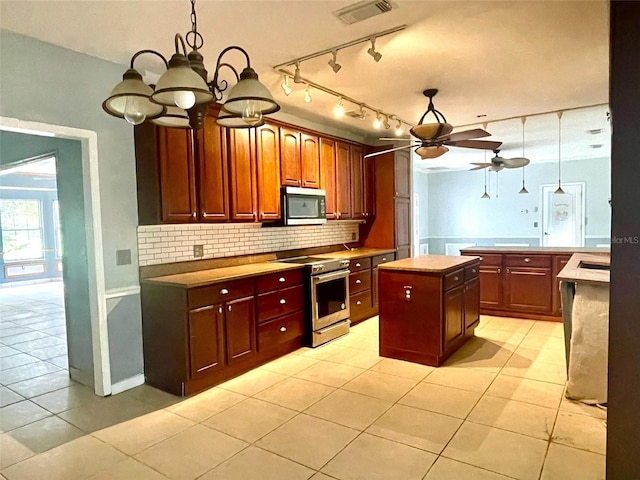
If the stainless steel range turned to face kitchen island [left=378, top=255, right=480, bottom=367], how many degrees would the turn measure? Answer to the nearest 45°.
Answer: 0° — it already faces it

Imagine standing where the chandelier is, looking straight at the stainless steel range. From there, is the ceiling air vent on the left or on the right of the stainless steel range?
right

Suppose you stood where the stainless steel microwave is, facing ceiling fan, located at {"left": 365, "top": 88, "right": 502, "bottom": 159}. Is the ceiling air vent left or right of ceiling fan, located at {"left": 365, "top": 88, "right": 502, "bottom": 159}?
right

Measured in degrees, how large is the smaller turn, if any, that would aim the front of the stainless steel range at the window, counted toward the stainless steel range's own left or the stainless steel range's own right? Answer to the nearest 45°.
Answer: approximately 180°

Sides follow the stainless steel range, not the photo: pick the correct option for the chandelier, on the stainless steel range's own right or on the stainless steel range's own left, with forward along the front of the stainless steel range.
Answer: on the stainless steel range's own right

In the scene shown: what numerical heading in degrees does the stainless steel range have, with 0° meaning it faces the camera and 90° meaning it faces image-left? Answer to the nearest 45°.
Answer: approximately 315°
